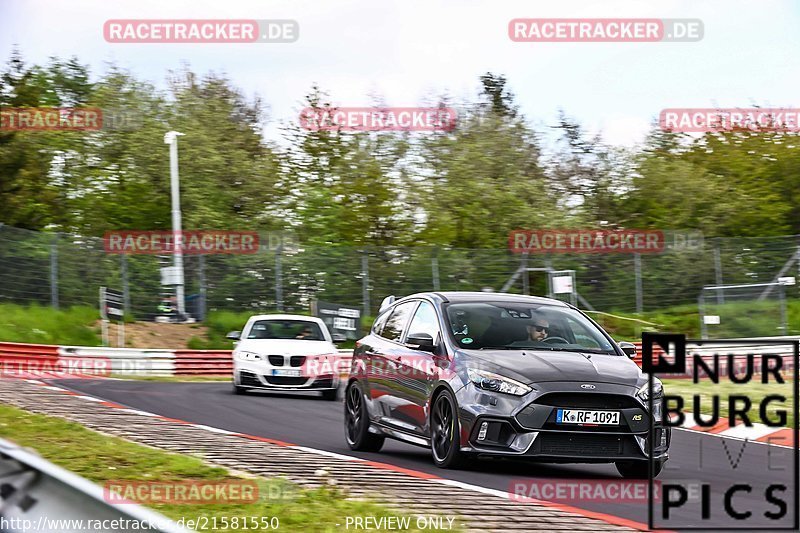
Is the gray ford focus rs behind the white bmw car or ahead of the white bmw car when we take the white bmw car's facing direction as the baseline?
ahead

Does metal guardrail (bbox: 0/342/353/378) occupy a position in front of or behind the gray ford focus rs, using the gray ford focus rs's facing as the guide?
behind

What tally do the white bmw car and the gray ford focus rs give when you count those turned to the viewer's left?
0

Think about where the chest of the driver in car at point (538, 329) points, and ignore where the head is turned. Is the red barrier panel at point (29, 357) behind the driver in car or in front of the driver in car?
behind

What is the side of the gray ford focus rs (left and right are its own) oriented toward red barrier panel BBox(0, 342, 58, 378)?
back

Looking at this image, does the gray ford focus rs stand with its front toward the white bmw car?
no

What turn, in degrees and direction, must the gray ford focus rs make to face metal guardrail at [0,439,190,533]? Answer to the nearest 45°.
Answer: approximately 45° to its right

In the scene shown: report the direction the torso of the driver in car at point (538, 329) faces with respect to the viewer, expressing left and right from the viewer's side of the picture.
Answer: facing the viewer and to the right of the viewer

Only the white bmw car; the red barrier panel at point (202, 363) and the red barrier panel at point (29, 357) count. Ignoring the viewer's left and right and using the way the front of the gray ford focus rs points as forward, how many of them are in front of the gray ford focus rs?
0

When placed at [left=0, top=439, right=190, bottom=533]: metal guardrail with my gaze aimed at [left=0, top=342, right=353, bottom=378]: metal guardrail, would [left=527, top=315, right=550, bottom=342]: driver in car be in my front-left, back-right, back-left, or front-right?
front-right

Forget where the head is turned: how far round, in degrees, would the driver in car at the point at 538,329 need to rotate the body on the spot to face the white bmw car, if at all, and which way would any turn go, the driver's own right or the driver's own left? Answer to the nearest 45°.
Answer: approximately 180°

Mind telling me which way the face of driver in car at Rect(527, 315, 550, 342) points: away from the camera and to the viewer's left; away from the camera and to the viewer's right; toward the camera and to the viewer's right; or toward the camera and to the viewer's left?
toward the camera and to the viewer's right

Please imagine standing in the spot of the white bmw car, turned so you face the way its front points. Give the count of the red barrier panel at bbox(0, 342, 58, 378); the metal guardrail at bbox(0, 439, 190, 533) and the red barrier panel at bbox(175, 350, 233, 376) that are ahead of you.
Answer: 1

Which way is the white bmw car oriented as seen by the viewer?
toward the camera

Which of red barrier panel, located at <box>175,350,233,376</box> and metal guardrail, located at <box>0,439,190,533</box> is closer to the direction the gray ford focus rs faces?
the metal guardrail

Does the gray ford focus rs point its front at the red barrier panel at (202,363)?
no

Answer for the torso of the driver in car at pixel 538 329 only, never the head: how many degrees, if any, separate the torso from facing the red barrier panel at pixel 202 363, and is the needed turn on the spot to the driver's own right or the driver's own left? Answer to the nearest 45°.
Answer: approximately 180°

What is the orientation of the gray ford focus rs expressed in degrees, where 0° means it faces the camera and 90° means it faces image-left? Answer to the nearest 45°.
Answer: approximately 315°
